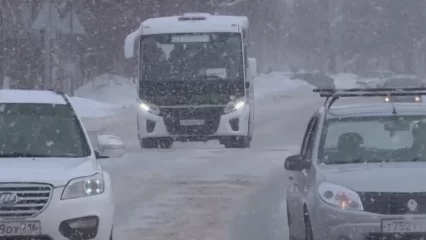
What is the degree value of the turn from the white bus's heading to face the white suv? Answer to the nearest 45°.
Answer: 0° — it already faces it

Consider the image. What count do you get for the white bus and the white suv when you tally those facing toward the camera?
2

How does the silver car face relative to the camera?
toward the camera

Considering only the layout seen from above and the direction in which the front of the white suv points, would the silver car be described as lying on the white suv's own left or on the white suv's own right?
on the white suv's own left

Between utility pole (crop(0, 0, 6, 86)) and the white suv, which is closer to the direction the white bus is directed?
the white suv

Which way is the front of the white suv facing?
toward the camera

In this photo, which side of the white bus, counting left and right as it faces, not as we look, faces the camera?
front

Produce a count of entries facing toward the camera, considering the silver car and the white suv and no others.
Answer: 2

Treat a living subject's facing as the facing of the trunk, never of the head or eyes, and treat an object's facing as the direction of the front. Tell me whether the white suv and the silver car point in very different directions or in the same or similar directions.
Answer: same or similar directions

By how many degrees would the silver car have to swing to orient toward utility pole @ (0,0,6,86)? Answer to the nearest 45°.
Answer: approximately 135° to its right

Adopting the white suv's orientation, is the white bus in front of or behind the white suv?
behind

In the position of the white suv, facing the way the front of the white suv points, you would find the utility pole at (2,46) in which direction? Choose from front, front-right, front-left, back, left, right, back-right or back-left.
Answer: back

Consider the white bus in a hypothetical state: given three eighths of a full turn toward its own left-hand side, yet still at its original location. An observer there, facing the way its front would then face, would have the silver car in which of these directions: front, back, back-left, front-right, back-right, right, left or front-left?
back-right

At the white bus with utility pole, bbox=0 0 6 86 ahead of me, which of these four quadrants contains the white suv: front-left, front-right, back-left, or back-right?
back-left

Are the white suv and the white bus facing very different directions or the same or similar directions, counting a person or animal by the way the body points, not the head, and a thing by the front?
same or similar directions

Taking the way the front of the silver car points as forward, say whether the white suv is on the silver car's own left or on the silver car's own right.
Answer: on the silver car's own right
